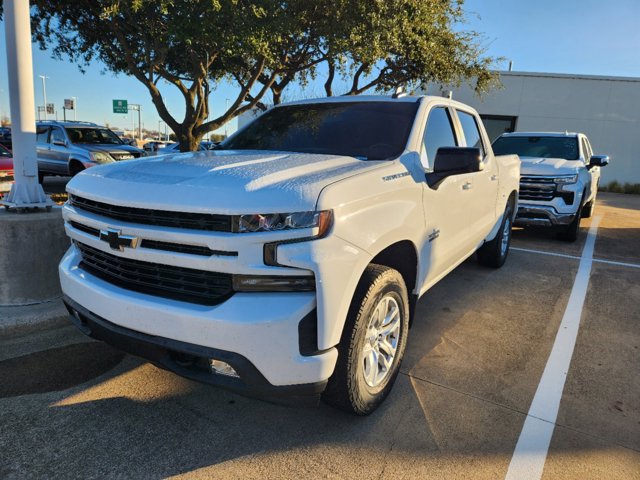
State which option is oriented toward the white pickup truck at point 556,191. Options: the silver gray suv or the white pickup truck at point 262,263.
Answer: the silver gray suv

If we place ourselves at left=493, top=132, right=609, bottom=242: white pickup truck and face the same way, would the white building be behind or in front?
behind

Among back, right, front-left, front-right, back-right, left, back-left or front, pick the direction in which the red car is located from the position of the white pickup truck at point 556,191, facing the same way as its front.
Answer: right

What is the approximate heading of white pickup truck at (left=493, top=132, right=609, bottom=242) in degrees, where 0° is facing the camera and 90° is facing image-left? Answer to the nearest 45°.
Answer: approximately 0°

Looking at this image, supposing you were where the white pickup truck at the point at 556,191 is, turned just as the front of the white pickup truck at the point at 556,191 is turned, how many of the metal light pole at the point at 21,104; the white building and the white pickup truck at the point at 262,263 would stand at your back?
1

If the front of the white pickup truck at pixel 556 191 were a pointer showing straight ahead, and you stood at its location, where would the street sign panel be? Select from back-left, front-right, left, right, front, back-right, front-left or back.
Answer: back-right

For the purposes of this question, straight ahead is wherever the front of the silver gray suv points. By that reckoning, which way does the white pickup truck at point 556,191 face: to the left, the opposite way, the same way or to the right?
to the right

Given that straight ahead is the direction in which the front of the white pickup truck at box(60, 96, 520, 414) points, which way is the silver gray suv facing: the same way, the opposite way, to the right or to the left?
to the left

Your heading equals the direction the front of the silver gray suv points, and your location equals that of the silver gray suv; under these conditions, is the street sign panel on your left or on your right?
on your left
